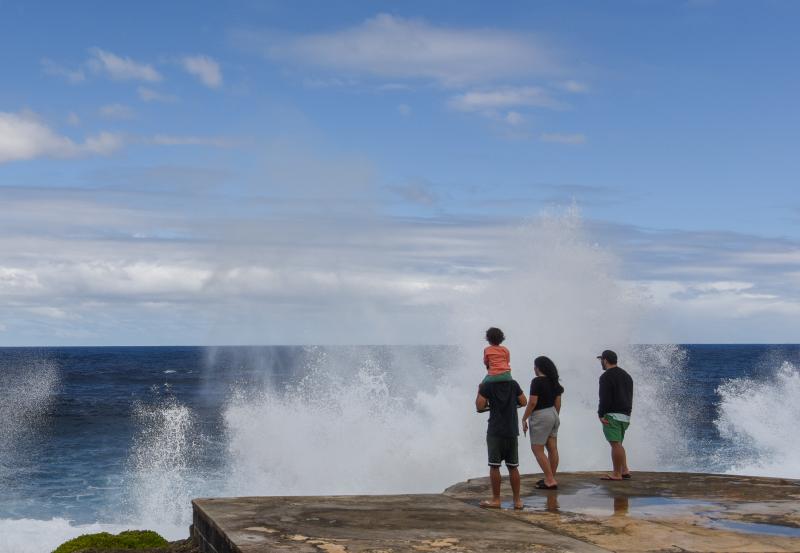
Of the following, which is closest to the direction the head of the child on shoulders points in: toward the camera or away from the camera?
away from the camera

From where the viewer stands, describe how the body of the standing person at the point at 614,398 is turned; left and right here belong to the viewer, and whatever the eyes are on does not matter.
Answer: facing away from the viewer and to the left of the viewer

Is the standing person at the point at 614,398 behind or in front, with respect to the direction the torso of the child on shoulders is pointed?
in front

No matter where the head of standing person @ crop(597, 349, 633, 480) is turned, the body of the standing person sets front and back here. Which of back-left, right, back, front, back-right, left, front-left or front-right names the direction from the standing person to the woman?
left

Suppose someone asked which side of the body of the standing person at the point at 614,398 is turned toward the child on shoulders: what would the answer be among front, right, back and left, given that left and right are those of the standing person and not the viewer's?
left

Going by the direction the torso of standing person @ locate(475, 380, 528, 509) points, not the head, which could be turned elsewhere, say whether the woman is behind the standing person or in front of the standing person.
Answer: in front

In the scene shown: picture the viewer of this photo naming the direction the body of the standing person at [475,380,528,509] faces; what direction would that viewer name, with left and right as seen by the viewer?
facing away from the viewer

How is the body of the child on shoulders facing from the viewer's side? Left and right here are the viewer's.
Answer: facing away from the viewer

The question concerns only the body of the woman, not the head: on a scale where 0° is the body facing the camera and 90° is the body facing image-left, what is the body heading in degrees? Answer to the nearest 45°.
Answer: approximately 135°

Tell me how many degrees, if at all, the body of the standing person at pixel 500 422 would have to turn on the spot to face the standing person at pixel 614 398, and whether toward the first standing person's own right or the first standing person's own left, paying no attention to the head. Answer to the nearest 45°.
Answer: approximately 45° to the first standing person's own right

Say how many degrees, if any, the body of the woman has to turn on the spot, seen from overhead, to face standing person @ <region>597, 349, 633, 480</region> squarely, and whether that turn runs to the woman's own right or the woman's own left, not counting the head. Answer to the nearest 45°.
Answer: approximately 90° to the woman's own right

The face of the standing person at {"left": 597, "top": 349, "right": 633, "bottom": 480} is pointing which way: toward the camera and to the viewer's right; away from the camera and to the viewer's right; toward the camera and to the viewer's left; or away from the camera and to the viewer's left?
away from the camera and to the viewer's left

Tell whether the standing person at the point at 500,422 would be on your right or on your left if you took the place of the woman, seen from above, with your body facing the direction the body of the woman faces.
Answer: on your left

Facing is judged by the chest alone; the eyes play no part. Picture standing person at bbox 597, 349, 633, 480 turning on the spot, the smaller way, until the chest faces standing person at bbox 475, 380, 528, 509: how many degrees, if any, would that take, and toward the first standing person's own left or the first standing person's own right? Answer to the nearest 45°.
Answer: approximately 90° to the first standing person's own left
